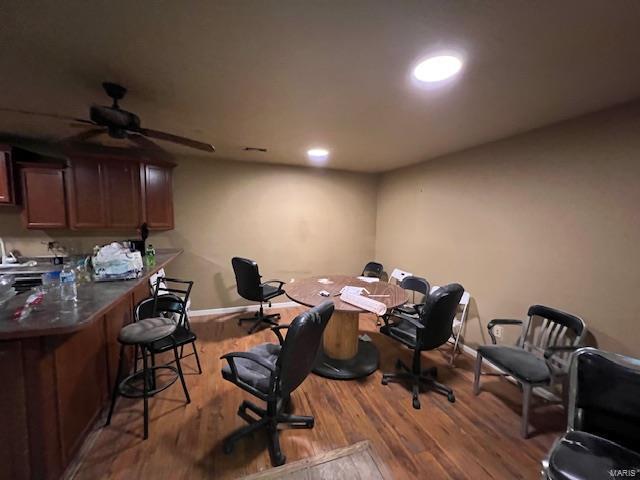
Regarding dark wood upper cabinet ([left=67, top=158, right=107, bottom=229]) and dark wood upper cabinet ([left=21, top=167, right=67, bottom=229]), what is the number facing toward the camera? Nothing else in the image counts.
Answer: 2

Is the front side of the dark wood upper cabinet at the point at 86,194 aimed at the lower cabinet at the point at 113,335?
yes

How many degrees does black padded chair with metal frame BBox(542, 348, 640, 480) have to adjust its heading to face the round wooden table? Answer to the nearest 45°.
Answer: approximately 45° to its right

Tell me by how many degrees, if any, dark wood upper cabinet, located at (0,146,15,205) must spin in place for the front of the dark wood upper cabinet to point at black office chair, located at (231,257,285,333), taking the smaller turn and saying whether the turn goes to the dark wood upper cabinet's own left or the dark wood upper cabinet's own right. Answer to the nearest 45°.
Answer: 0° — it already faces it

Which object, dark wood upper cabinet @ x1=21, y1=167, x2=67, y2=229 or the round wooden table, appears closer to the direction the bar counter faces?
the round wooden table

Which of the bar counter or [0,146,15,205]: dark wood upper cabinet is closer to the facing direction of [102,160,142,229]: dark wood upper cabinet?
the bar counter

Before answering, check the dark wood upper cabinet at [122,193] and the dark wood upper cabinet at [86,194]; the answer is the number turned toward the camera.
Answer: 2

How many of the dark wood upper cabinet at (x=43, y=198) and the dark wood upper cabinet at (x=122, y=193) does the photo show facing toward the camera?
2
